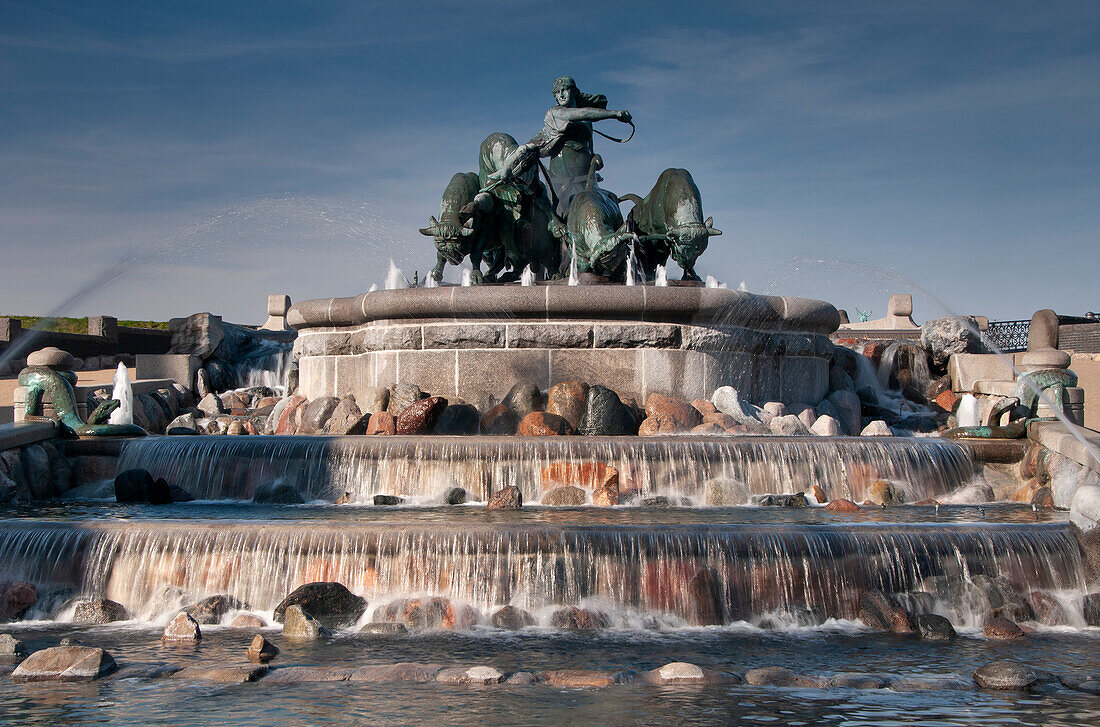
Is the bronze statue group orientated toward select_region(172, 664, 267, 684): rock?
yes

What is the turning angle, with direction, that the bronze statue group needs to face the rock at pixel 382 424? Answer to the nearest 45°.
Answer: approximately 45° to its right

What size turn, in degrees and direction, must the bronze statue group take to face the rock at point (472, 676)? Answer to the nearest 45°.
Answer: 0° — it already faces it

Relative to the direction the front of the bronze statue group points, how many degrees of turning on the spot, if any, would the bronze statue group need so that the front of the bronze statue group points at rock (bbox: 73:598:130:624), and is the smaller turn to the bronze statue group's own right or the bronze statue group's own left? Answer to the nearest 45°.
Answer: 0° — it already faces it

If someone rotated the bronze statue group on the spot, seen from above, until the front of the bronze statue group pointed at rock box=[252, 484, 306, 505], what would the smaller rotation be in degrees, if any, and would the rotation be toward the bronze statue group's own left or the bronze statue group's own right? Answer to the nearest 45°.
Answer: approximately 45° to the bronze statue group's own right

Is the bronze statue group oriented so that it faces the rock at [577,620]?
yes

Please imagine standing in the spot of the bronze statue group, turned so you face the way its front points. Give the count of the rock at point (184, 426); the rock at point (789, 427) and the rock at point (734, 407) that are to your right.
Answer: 1

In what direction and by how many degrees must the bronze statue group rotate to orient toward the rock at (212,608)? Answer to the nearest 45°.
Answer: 0° — it already faces it

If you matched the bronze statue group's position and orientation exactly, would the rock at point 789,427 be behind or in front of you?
in front

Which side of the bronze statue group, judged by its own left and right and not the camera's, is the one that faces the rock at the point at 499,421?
front

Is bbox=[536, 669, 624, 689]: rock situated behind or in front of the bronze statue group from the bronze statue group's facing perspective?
in front

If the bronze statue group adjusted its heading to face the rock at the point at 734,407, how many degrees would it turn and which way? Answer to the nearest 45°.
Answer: approximately 45° to its left

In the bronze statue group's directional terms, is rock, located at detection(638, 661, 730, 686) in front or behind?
in front

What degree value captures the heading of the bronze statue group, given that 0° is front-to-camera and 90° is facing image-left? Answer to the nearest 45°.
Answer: approximately 0°
